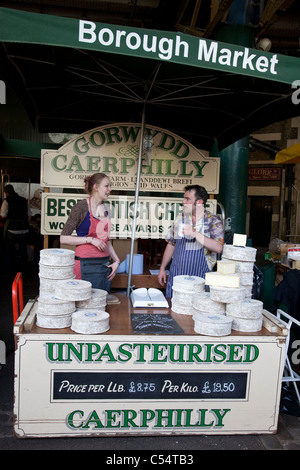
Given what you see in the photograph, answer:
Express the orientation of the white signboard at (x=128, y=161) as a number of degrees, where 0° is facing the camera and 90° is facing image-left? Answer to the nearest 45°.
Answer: approximately 0°

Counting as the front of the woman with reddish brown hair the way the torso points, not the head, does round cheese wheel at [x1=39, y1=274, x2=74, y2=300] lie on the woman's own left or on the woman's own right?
on the woman's own right

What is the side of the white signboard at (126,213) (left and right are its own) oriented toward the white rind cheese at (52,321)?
front

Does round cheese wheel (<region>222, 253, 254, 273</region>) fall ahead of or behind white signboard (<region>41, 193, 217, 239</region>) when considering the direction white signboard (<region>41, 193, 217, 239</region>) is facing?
ahead

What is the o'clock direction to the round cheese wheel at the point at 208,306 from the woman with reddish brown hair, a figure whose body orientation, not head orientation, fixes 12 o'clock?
The round cheese wheel is roughly at 12 o'clock from the woman with reddish brown hair.

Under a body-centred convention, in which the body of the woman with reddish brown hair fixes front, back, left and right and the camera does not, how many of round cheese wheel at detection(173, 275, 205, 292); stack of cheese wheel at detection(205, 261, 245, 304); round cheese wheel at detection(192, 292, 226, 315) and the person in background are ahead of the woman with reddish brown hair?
3

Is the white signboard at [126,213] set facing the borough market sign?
yes

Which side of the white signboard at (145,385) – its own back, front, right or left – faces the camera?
front

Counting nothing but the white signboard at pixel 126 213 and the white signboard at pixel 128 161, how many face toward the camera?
2

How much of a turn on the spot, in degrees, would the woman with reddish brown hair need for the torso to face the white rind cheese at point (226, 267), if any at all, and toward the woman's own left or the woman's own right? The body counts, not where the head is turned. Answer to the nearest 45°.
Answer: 0° — they already face it

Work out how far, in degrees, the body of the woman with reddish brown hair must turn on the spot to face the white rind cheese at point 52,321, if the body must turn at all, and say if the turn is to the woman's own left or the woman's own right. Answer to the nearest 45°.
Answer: approximately 45° to the woman's own right

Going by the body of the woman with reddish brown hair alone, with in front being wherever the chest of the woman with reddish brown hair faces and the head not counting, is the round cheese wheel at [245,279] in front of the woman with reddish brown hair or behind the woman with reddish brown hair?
in front

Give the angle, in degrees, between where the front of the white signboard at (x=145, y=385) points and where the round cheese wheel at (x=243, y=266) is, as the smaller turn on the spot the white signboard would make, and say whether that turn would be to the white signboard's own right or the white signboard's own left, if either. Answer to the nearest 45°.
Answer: approximately 135° to the white signboard's own left
